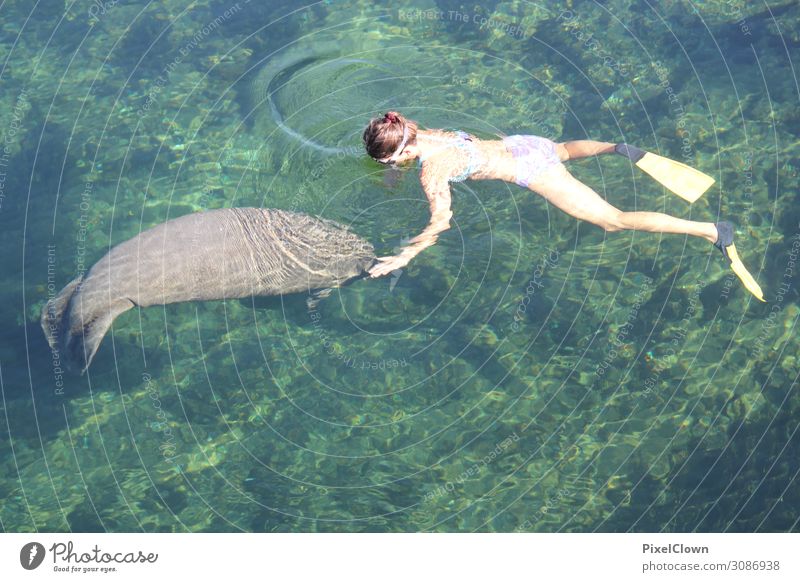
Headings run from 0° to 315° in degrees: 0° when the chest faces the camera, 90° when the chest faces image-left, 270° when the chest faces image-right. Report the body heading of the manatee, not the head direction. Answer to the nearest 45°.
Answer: approximately 270°

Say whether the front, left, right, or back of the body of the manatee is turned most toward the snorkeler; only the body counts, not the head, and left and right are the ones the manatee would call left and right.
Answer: front
